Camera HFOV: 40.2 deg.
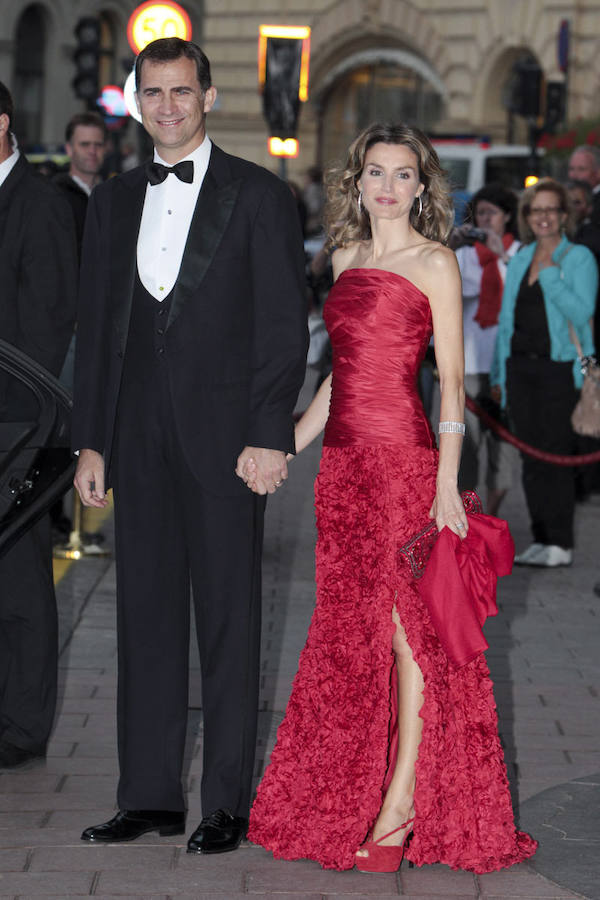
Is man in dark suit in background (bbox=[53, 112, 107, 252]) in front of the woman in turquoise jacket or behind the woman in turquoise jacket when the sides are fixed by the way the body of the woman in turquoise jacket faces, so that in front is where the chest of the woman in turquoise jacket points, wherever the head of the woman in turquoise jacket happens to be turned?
in front

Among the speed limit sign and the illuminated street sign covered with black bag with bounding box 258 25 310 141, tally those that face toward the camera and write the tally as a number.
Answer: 2

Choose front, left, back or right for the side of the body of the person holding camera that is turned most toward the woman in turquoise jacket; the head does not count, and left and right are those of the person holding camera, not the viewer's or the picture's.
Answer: left

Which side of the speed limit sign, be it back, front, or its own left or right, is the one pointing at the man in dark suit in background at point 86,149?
front

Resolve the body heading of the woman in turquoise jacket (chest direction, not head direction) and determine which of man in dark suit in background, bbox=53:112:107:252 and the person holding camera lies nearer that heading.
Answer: the man in dark suit in background

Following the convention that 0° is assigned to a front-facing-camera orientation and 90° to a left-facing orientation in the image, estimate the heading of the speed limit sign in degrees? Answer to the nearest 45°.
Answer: approximately 0°

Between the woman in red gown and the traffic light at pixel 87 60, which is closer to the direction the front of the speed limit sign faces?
the woman in red gown

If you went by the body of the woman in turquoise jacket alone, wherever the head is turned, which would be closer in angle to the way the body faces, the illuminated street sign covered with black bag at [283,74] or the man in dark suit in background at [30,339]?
the man in dark suit in background

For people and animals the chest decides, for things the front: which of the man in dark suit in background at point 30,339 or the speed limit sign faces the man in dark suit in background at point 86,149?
the speed limit sign

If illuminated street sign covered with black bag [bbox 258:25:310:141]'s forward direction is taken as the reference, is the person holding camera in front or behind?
in front
